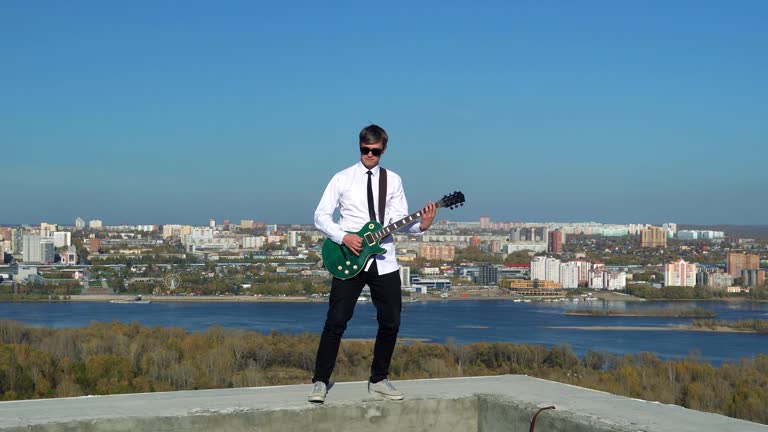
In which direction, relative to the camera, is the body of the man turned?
toward the camera

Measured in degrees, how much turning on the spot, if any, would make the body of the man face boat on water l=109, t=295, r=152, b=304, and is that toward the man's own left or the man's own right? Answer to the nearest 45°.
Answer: approximately 180°
